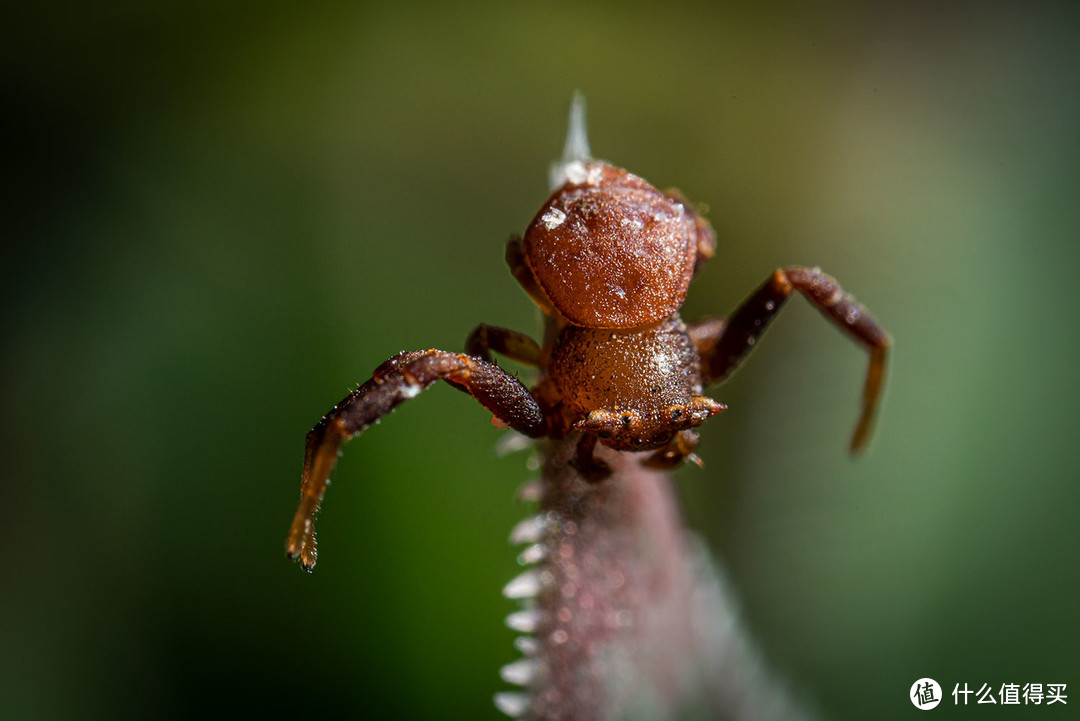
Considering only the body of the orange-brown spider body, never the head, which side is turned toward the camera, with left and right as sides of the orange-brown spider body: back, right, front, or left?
front
